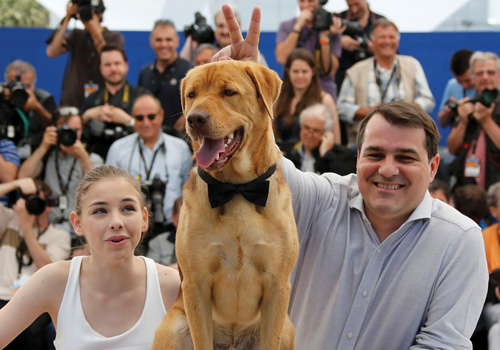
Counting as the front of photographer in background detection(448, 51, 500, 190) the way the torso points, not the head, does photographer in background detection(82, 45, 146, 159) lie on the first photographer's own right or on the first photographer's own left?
on the first photographer's own right

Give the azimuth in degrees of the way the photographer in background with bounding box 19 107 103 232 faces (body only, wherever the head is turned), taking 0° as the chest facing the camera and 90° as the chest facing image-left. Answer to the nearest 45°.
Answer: approximately 0°

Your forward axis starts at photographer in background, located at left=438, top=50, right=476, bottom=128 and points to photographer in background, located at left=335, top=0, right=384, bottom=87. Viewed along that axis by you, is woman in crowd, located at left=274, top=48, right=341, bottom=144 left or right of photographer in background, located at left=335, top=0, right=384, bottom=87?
left

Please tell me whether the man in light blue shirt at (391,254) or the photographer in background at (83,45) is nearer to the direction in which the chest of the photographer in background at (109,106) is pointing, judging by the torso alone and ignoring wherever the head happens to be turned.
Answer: the man in light blue shirt

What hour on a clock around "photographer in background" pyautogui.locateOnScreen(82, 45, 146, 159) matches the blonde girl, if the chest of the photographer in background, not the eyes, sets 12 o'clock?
The blonde girl is roughly at 12 o'clock from the photographer in background.

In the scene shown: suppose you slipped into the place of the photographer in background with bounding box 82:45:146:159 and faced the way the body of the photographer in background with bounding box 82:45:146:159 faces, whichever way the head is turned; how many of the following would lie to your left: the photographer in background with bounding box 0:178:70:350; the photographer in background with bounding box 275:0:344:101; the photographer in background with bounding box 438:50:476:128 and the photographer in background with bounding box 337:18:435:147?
3
